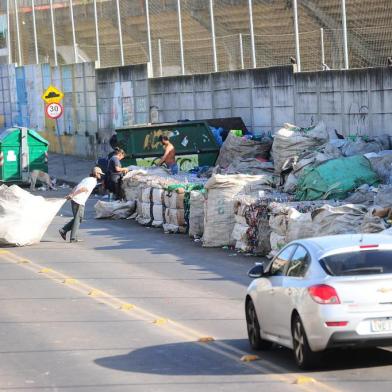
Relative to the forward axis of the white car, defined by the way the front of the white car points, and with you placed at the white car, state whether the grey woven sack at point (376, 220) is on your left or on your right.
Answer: on your right

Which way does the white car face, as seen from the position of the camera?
facing away from the viewer and to the left of the viewer

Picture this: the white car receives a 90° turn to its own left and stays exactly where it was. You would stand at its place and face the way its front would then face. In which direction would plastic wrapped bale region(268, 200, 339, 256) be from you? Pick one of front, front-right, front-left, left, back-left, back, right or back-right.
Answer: back-right

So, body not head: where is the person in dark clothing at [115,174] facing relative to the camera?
to the viewer's right

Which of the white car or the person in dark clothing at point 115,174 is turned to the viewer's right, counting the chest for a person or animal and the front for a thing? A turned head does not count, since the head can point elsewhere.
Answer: the person in dark clothing

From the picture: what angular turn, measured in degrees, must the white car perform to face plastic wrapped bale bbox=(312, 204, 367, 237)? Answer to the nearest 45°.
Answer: approximately 45° to its right

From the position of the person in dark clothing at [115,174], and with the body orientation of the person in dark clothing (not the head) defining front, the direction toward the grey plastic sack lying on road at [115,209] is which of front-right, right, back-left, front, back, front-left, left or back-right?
right
